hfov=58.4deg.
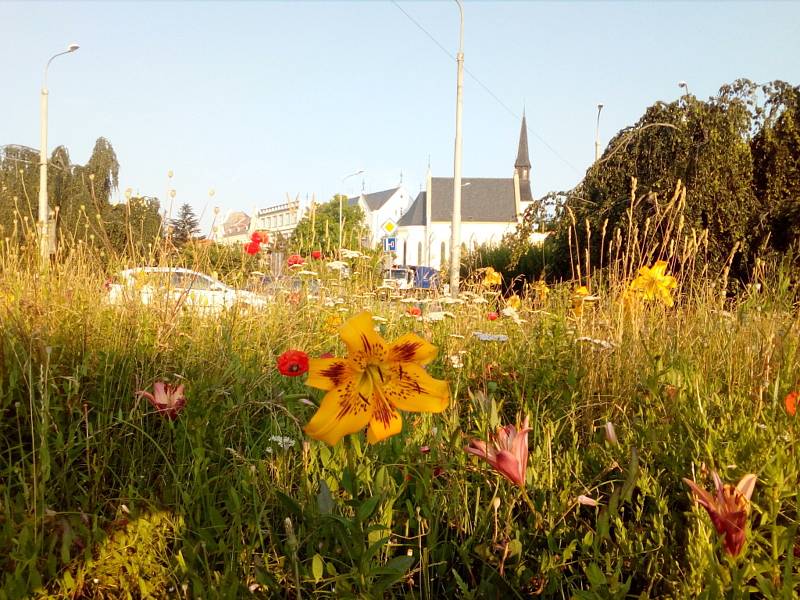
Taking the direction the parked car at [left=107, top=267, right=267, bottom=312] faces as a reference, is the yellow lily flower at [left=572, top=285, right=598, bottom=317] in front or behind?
in front

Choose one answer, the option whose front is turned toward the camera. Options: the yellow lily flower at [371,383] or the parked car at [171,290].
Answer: the yellow lily flower

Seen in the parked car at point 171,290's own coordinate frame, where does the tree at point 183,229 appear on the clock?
The tree is roughly at 9 o'clock from the parked car.

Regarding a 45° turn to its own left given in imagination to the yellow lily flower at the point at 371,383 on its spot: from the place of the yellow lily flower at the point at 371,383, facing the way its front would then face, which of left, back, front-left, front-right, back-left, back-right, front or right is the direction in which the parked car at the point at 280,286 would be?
back-left

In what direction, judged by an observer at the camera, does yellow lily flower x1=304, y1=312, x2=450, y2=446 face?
facing the viewer

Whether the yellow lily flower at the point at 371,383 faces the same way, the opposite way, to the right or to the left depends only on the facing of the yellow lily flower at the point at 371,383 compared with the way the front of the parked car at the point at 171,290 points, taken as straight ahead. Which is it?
to the right

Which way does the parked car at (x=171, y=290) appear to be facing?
to the viewer's right

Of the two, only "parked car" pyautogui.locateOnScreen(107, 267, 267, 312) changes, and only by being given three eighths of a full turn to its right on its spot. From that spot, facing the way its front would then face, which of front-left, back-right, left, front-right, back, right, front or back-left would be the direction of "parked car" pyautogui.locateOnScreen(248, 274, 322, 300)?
back

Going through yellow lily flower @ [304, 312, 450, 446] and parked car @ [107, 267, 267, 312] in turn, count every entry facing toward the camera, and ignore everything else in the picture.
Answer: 1

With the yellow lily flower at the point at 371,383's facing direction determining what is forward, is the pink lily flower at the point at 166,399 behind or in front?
behind

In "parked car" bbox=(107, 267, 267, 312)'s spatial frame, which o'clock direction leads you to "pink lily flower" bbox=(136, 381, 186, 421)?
The pink lily flower is roughly at 3 o'clock from the parked car.

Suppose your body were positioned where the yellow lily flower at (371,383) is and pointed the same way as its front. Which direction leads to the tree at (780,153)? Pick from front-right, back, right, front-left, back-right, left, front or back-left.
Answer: back-left

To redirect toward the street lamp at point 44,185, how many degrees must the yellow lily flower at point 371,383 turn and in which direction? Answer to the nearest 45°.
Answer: approximately 135° to its right
